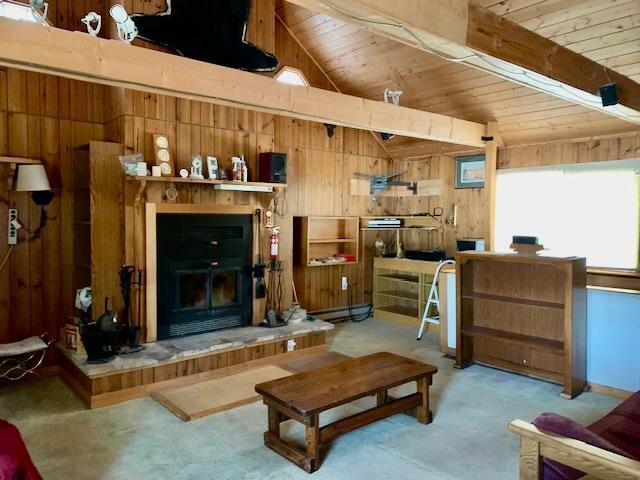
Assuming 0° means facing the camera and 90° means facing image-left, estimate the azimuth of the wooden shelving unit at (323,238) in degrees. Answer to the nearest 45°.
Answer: approximately 315°

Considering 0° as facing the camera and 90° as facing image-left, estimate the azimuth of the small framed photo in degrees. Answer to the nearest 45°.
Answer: approximately 45°

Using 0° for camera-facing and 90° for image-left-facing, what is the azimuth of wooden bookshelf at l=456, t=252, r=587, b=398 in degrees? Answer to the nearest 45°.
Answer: approximately 45°

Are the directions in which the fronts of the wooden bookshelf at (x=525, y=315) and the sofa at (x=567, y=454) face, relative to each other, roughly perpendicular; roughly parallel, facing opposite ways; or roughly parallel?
roughly perpendicular
